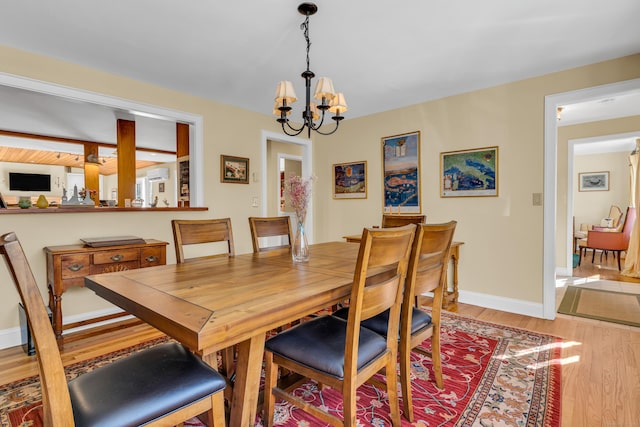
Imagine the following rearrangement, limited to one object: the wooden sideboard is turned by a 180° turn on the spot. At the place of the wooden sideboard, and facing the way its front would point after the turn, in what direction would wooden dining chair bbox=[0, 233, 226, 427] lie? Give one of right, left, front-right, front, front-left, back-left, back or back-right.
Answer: back-left

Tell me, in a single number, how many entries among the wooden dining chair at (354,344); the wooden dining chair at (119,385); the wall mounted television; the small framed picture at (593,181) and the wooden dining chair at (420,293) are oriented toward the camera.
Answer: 2

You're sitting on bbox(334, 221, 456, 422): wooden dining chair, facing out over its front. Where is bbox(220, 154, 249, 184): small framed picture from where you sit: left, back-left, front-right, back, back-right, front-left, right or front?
front

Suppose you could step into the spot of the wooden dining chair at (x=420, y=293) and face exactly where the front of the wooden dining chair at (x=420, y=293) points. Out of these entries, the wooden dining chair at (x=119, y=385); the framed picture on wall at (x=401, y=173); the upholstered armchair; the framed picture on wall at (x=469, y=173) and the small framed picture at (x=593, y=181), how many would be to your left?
1

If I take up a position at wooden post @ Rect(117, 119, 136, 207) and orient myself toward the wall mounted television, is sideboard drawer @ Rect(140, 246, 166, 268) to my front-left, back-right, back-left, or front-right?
back-left

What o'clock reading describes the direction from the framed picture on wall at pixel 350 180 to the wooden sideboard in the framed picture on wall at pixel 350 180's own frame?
The wooden sideboard is roughly at 12 o'clock from the framed picture on wall.

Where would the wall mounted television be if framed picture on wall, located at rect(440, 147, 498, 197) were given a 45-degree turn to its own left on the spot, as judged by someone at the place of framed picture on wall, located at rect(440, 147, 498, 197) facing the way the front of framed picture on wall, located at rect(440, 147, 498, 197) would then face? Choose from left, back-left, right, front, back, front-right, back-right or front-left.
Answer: right

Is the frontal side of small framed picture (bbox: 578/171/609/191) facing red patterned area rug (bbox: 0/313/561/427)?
yes

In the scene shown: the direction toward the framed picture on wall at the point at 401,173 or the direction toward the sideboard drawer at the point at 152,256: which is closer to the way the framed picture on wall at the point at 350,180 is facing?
the sideboard drawer

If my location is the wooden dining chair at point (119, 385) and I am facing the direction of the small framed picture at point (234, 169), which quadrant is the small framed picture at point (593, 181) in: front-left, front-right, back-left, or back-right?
front-right

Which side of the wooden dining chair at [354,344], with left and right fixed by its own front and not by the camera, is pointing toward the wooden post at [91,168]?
front

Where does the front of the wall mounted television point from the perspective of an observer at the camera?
facing the viewer

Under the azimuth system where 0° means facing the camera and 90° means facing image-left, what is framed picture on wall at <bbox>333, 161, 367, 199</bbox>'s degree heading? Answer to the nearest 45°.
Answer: approximately 45°

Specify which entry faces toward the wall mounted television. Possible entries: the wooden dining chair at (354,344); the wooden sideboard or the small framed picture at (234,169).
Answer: the wooden dining chair

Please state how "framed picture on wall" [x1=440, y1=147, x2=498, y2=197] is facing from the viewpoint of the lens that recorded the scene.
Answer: facing the viewer and to the left of the viewer

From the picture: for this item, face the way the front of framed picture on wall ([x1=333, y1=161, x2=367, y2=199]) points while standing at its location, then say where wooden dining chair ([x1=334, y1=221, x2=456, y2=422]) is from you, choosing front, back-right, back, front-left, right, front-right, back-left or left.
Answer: front-left

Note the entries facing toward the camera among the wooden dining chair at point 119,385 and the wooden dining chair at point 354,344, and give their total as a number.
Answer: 0

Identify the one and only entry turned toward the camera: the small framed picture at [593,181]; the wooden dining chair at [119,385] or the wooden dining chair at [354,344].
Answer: the small framed picture

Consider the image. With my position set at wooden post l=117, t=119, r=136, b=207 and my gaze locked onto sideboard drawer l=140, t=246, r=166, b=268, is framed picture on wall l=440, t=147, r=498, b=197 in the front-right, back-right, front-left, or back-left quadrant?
front-left

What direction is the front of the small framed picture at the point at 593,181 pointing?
toward the camera

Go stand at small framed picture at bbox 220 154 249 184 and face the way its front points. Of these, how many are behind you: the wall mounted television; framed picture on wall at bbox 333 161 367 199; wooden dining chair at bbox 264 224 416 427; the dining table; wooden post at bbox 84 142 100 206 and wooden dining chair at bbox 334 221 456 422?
2

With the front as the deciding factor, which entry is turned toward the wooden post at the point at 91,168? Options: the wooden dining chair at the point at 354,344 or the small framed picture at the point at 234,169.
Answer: the wooden dining chair

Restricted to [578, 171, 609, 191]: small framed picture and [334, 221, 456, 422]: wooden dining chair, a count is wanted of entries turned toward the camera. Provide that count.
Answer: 1
